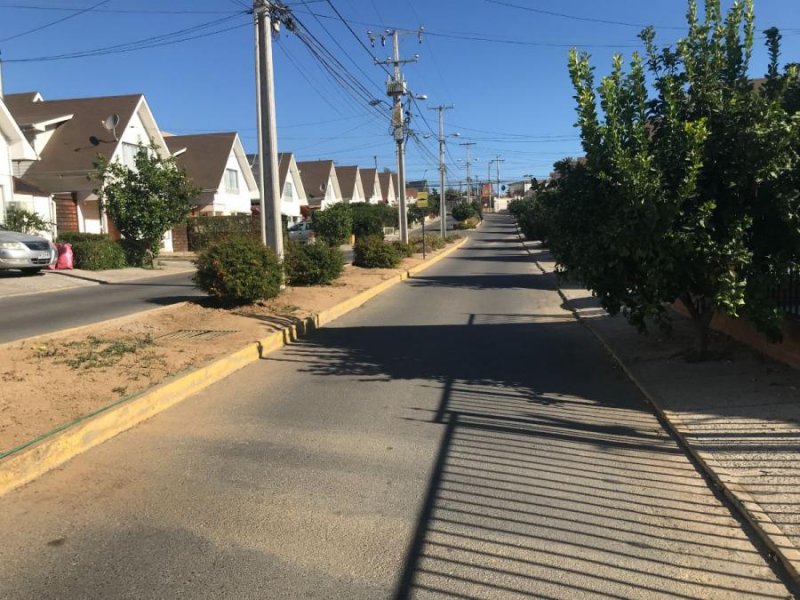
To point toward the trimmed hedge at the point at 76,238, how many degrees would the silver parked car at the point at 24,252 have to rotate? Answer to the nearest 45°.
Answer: approximately 135° to its left

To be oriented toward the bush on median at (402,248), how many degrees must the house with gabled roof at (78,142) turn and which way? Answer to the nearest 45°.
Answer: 0° — it already faces it

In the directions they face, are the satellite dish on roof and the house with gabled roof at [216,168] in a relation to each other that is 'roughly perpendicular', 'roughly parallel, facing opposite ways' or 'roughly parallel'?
roughly perpendicular

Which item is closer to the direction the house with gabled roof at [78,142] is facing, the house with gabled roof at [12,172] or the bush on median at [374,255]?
the bush on median

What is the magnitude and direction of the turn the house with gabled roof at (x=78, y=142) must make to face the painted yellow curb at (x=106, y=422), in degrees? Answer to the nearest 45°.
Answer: approximately 45° to its right

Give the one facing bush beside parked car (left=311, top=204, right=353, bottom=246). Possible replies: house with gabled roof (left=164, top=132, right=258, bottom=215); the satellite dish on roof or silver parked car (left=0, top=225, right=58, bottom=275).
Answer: the house with gabled roof

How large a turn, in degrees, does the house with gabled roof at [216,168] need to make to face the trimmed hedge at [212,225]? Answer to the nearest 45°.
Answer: approximately 45° to its right

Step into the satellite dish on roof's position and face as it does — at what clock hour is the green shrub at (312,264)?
The green shrub is roughly at 10 o'clock from the satellite dish on roof.

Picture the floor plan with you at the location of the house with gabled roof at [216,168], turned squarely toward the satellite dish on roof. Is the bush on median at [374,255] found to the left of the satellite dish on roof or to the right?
left
